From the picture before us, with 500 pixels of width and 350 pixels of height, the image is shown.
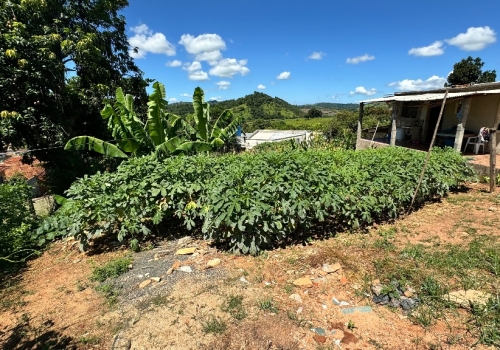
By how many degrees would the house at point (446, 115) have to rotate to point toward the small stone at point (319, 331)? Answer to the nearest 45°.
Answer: approximately 45° to its left

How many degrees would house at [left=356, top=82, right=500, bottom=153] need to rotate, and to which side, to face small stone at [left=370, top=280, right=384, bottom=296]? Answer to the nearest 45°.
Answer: approximately 45° to its left

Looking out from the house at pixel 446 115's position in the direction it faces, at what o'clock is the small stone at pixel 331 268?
The small stone is roughly at 11 o'clock from the house.

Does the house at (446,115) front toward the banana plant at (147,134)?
yes

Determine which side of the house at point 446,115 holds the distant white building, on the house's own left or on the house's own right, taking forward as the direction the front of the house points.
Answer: on the house's own right

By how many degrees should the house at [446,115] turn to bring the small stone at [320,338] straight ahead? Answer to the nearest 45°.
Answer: approximately 45° to its left

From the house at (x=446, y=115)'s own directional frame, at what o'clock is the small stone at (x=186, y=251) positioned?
The small stone is roughly at 11 o'clock from the house.

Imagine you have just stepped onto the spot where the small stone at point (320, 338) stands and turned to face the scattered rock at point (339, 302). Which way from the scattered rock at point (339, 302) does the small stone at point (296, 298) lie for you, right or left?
left

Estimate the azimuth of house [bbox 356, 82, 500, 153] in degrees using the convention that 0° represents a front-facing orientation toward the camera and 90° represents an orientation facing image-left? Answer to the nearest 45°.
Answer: approximately 45°
